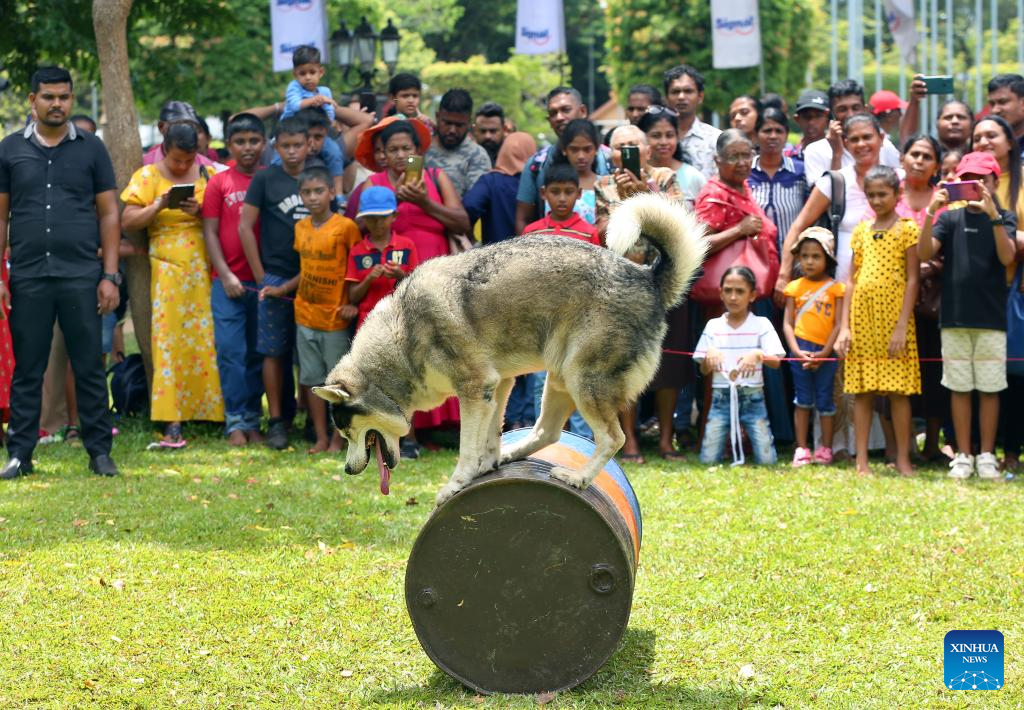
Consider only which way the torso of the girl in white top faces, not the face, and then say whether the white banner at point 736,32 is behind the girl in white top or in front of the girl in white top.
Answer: behind

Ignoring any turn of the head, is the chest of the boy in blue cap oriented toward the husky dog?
yes

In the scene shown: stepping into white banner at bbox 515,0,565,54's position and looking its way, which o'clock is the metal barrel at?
The metal barrel is roughly at 12 o'clock from the white banner.

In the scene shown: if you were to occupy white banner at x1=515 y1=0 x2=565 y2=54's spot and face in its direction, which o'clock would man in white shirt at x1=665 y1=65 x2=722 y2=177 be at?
The man in white shirt is roughly at 12 o'clock from the white banner.

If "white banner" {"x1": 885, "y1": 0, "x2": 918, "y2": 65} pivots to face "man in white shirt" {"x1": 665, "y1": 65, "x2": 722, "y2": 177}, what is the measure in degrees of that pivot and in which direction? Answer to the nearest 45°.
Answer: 0° — it already faces them

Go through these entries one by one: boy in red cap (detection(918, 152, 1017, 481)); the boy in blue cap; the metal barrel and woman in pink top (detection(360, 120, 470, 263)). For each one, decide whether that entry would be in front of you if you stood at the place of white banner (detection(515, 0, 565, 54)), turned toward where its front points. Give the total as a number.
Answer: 4

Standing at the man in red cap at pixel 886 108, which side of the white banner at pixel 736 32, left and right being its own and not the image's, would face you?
front
